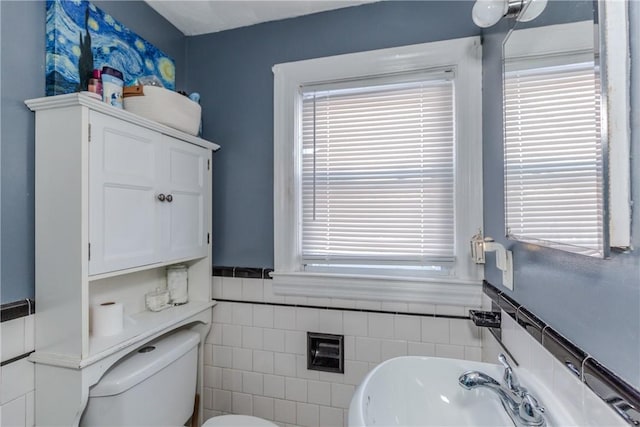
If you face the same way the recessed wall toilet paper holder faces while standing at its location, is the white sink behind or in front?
in front

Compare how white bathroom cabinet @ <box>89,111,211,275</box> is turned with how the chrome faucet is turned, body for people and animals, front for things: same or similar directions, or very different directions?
very different directions

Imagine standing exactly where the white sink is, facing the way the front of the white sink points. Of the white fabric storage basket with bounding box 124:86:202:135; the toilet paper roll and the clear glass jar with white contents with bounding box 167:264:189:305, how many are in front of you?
3

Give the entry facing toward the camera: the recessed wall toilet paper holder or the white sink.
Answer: the recessed wall toilet paper holder

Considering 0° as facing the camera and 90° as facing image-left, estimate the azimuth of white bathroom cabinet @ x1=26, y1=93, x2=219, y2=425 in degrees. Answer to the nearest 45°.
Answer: approximately 315°

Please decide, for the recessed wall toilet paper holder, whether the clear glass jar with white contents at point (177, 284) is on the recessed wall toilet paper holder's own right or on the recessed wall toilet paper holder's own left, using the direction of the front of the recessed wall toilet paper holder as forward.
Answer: on the recessed wall toilet paper holder's own right

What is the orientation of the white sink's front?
to the viewer's left

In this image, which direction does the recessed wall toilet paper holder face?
toward the camera

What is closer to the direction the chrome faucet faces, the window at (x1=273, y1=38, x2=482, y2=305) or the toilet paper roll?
the toilet paper roll

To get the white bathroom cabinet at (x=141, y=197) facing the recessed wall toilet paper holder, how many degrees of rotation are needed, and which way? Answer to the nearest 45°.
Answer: approximately 45° to its left

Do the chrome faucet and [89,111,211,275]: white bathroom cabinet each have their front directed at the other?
yes

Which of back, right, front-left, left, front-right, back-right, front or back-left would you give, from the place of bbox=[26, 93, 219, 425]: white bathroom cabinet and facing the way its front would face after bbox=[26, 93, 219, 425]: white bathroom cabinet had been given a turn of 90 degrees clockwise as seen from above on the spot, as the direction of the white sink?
left

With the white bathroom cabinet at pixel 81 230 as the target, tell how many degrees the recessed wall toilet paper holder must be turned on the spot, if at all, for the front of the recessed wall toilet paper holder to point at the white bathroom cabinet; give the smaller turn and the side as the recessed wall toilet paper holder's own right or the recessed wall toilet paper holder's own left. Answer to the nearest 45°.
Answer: approximately 45° to the recessed wall toilet paper holder's own right

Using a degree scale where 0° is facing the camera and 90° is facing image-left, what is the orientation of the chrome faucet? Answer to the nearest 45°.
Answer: approximately 90°
